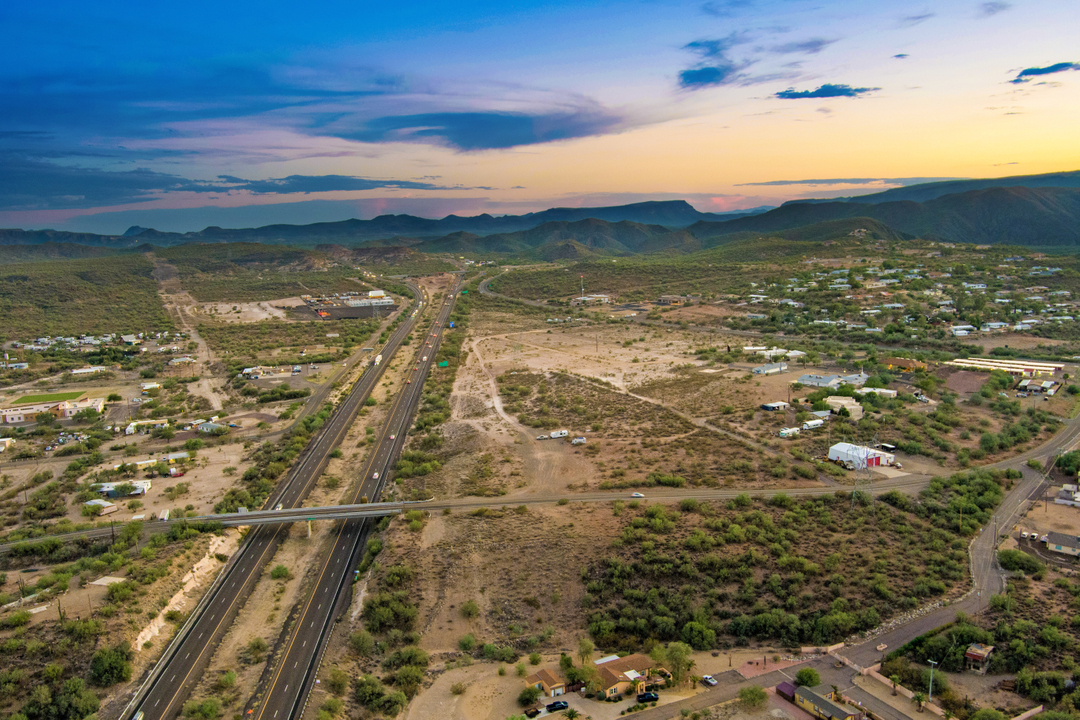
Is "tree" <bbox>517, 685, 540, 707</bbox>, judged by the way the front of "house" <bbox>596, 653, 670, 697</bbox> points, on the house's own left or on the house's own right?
on the house's own right

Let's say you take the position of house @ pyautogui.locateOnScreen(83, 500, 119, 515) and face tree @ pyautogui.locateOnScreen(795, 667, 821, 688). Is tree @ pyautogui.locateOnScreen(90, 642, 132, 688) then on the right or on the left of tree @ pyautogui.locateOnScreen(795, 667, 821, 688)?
right

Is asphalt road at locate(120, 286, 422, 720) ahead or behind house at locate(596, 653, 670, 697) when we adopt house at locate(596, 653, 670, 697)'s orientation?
behind

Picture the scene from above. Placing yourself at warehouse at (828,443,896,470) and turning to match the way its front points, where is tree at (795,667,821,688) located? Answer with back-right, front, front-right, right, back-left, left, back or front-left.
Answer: front-right

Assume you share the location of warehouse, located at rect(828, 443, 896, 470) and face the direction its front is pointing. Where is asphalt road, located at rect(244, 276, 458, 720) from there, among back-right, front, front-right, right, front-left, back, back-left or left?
right

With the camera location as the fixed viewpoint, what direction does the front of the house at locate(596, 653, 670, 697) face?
facing the viewer and to the right of the viewer

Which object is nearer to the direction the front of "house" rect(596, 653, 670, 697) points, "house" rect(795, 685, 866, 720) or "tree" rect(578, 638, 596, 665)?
the house

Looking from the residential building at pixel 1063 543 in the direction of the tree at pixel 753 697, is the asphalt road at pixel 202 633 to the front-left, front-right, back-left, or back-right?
front-right

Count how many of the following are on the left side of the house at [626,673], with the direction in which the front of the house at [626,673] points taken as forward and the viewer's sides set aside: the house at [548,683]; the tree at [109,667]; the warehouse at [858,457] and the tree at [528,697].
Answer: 1

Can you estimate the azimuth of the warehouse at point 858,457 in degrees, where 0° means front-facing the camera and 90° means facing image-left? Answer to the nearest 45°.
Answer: approximately 315°

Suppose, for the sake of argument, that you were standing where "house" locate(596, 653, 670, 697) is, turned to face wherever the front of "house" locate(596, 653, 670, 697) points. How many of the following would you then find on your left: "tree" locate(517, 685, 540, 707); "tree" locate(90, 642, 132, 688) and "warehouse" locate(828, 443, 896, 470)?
1

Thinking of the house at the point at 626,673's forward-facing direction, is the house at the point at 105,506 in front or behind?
behind

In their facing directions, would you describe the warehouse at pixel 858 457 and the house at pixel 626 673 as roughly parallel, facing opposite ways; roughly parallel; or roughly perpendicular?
roughly parallel

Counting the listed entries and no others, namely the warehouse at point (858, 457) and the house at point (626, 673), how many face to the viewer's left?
0
